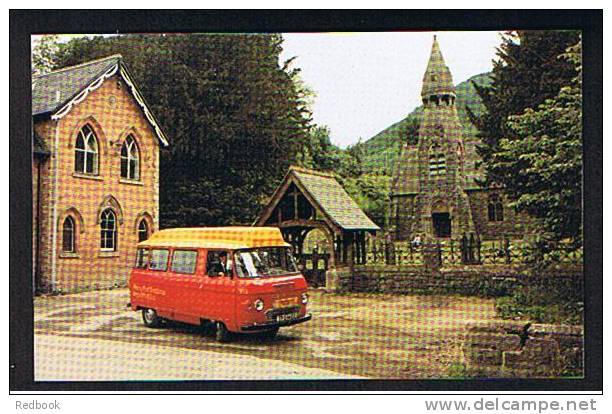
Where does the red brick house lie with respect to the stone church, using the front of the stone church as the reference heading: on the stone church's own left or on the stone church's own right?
on the stone church's own right

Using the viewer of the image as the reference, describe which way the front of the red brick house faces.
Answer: facing the viewer and to the right of the viewer

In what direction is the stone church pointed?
toward the camera

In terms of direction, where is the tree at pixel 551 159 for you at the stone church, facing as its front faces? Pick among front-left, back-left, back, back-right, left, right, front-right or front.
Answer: left

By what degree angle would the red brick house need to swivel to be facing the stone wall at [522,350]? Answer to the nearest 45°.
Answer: approximately 45° to its left

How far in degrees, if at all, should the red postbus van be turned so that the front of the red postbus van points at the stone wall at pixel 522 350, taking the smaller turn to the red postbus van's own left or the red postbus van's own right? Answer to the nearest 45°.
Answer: approximately 45° to the red postbus van's own left

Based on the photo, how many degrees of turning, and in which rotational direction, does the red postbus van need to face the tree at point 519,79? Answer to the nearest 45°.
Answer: approximately 45° to its left

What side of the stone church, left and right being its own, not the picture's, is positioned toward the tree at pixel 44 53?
right

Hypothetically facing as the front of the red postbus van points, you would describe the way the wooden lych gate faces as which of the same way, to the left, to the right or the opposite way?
to the right

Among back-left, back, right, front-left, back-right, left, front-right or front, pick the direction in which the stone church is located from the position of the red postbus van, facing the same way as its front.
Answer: back-left

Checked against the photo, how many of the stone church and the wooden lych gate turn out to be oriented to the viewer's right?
0

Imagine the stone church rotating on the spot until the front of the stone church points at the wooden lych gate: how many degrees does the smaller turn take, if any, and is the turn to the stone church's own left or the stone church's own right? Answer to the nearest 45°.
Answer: approximately 90° to the stone church's own right

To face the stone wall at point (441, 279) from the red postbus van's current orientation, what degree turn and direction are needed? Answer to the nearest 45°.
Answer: approximately 45° to its left

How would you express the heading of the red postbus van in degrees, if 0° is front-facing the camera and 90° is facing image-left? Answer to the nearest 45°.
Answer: approximately 315°
